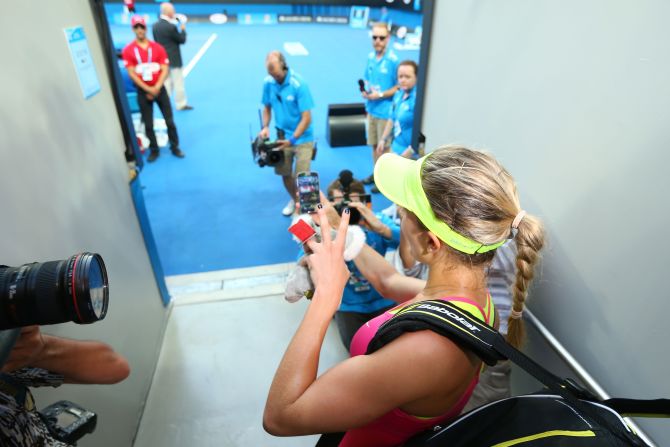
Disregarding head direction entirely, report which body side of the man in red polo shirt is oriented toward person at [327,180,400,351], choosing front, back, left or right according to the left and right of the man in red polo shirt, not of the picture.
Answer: front

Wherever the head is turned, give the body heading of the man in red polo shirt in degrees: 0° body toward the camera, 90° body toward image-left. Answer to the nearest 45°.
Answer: approximately 0°

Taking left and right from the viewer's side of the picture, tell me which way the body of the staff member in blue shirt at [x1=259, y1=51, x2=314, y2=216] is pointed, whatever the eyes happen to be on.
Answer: facing the viewer and to the left of the viewer

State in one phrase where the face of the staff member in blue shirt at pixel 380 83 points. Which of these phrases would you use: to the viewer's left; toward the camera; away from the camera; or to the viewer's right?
toward the camera

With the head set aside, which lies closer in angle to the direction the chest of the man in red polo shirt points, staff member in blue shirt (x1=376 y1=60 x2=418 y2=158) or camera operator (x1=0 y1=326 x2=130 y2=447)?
the camera operator

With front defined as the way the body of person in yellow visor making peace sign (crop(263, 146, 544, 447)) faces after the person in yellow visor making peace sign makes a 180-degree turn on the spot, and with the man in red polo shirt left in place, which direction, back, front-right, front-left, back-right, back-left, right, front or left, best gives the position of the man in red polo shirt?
back

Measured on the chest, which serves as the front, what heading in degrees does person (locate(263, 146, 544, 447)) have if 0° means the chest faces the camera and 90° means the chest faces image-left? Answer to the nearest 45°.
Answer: approximately 135°

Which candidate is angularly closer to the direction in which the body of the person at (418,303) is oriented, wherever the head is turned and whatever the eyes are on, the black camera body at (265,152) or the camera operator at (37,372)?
the black camera body

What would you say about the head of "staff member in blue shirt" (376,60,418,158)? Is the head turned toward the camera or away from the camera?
toward the camera

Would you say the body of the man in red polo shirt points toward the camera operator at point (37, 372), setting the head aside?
yes

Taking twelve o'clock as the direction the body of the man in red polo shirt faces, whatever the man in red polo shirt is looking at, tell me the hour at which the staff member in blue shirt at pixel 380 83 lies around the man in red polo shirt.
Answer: The staff member in blue shirt is roughly at 10 o'clock from the man in red polo shirt.

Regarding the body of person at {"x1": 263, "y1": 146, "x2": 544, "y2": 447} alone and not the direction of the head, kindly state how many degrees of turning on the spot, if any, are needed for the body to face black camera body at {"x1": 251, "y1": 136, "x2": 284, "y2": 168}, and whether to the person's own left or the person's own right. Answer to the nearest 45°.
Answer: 0° — they already face it

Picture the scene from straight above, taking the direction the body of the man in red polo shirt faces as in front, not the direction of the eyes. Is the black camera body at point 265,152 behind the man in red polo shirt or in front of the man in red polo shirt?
in front

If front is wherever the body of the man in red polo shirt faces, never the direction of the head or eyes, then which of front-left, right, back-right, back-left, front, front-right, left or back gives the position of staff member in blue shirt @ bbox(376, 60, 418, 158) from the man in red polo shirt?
front-left

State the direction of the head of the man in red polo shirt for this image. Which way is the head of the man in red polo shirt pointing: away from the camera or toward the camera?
toward the camera
